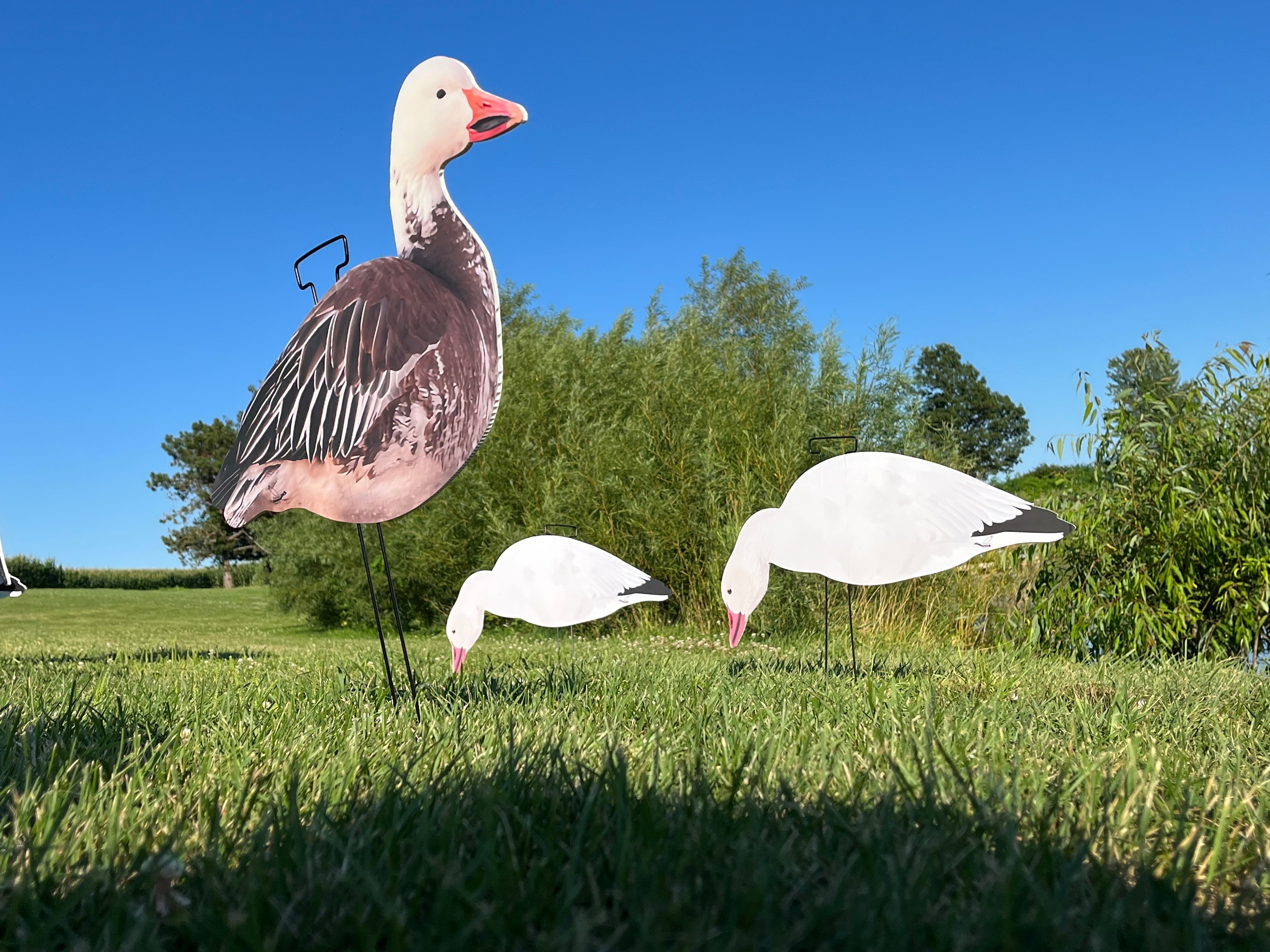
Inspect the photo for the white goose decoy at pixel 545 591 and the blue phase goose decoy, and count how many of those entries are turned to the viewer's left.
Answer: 1

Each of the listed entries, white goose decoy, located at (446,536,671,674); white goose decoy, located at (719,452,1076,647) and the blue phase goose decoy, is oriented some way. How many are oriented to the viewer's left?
2

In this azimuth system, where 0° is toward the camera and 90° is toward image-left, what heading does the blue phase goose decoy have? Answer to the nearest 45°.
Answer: approximately 270°

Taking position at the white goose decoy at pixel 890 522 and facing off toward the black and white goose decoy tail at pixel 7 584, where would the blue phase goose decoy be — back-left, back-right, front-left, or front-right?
front-left

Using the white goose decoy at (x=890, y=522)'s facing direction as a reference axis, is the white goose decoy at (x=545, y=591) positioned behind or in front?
in front

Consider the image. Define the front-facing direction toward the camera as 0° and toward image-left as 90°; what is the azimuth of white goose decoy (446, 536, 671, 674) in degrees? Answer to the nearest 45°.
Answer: approximately 90°

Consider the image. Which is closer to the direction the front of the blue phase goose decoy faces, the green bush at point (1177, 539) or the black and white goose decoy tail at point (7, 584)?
the green bush

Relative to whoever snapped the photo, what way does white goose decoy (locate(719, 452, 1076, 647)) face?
facing to the left of the viewer

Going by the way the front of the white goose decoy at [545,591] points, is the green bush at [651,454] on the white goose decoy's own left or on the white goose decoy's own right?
on the white goose decoy's own right

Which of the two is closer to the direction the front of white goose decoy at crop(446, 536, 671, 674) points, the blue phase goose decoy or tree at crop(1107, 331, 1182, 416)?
the blue phase goose decoy
